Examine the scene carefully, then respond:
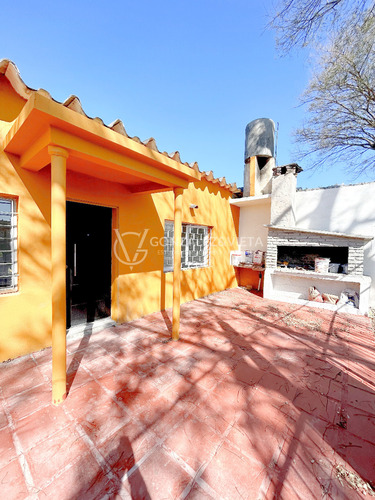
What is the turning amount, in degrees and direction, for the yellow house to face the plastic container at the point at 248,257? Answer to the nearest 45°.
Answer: approximately 90° to its left

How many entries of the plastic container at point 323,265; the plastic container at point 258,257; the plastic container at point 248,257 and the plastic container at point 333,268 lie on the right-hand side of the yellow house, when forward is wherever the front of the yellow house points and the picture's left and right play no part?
0

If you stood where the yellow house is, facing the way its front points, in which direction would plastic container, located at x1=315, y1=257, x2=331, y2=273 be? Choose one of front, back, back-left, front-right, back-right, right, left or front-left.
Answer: front-left

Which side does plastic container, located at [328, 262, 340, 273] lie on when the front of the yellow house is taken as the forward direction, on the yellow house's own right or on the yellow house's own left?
on the yellow house's own left

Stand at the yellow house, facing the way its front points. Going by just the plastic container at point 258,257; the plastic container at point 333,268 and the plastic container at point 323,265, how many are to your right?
0

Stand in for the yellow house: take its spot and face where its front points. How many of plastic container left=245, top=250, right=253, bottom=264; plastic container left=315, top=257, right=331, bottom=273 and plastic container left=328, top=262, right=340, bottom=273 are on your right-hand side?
0

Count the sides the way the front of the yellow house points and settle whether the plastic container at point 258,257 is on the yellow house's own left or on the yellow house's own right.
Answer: on the yellow house's own left
